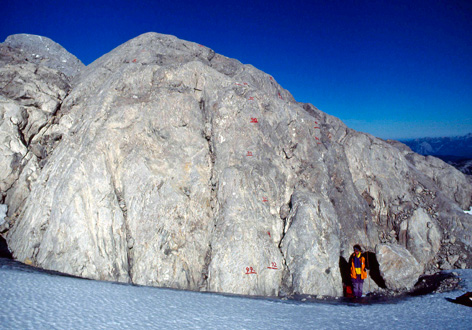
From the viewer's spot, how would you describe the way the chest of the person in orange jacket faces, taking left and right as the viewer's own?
facing the viewer

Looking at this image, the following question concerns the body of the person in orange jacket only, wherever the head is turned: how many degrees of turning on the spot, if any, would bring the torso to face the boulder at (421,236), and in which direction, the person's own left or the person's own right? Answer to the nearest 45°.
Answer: approximately 135° to the person's own left

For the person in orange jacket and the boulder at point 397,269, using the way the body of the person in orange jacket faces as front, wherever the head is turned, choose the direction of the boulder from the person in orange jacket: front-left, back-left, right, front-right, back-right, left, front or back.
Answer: back-left
